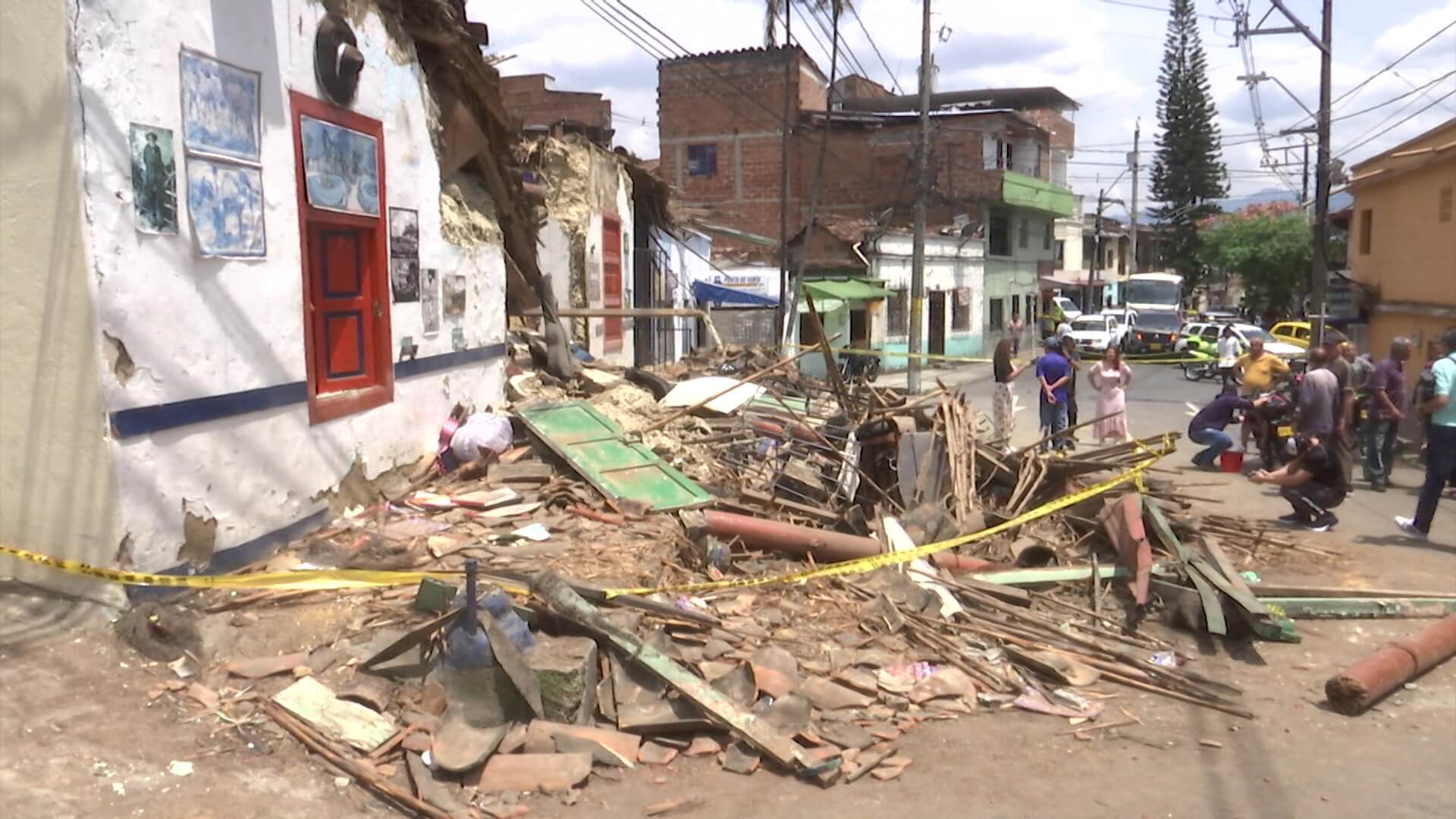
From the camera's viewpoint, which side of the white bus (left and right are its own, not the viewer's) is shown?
front

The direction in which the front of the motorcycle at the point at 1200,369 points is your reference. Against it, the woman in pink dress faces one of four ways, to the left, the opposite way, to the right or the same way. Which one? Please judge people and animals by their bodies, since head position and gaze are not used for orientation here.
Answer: to the left

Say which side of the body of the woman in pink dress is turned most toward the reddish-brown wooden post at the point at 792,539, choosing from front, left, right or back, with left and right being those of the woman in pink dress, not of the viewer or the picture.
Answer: front

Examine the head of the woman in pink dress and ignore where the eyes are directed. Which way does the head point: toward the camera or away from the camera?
toward the camera

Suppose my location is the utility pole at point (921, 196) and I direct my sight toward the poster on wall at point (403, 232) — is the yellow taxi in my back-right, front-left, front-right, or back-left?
back-left

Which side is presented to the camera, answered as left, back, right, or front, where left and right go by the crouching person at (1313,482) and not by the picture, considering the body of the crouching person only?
left

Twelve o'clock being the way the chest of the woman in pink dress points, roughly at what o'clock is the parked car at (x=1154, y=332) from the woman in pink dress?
The parked car is roughly at 6 o'clock from the woman in pink dress.

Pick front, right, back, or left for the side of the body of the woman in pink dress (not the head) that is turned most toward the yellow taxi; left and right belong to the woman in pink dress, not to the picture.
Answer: back

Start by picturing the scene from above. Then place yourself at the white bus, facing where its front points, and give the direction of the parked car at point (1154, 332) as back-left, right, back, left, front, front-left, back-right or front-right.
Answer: front

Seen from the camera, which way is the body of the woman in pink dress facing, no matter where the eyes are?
toward the camera

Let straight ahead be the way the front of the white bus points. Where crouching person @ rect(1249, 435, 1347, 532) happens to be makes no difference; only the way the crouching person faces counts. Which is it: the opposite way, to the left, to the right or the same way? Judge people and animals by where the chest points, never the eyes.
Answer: to the right

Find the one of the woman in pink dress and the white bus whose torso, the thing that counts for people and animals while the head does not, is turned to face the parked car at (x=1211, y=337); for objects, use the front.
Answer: the white bus

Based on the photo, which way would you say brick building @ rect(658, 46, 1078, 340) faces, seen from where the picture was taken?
facing the viewer and to the right of the viewer

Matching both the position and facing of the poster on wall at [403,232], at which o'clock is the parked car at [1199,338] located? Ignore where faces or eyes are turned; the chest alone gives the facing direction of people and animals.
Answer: The parked car is roughly at 9 o'clock from the poster on wall.
